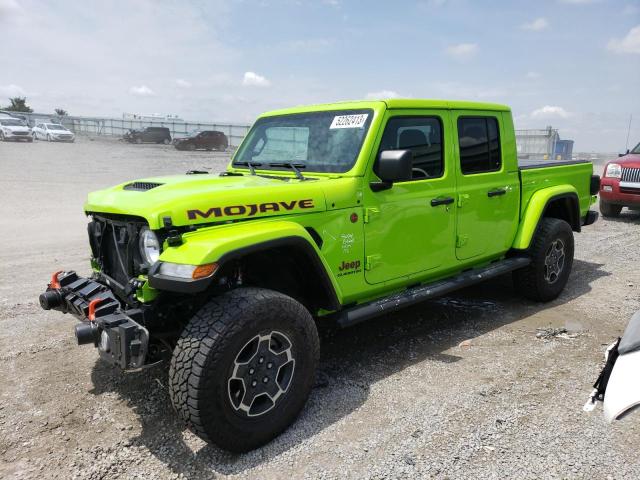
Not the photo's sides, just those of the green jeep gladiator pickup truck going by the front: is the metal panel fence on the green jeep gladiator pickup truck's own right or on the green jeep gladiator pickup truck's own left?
on the green jeep gladiator pickup truck's own right

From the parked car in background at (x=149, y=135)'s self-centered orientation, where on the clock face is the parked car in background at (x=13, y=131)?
the parked car in background at (x=13, y=131) is roughly at 11 o'clock from the parked car in background at (x=149, y=135).

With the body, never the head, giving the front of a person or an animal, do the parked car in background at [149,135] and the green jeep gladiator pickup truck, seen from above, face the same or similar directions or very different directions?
same or similar directions

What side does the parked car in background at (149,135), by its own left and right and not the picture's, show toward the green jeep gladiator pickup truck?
left

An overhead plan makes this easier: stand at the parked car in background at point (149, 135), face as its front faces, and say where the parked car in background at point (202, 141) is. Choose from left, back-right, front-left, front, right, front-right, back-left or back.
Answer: back-left

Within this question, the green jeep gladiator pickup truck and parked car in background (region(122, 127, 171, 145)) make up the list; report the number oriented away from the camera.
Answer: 0

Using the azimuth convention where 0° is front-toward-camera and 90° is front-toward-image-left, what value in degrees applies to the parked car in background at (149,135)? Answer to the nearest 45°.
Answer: approximately 90°

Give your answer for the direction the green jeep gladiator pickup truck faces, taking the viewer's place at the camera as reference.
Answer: facing the viewer and to the left of the viewer
